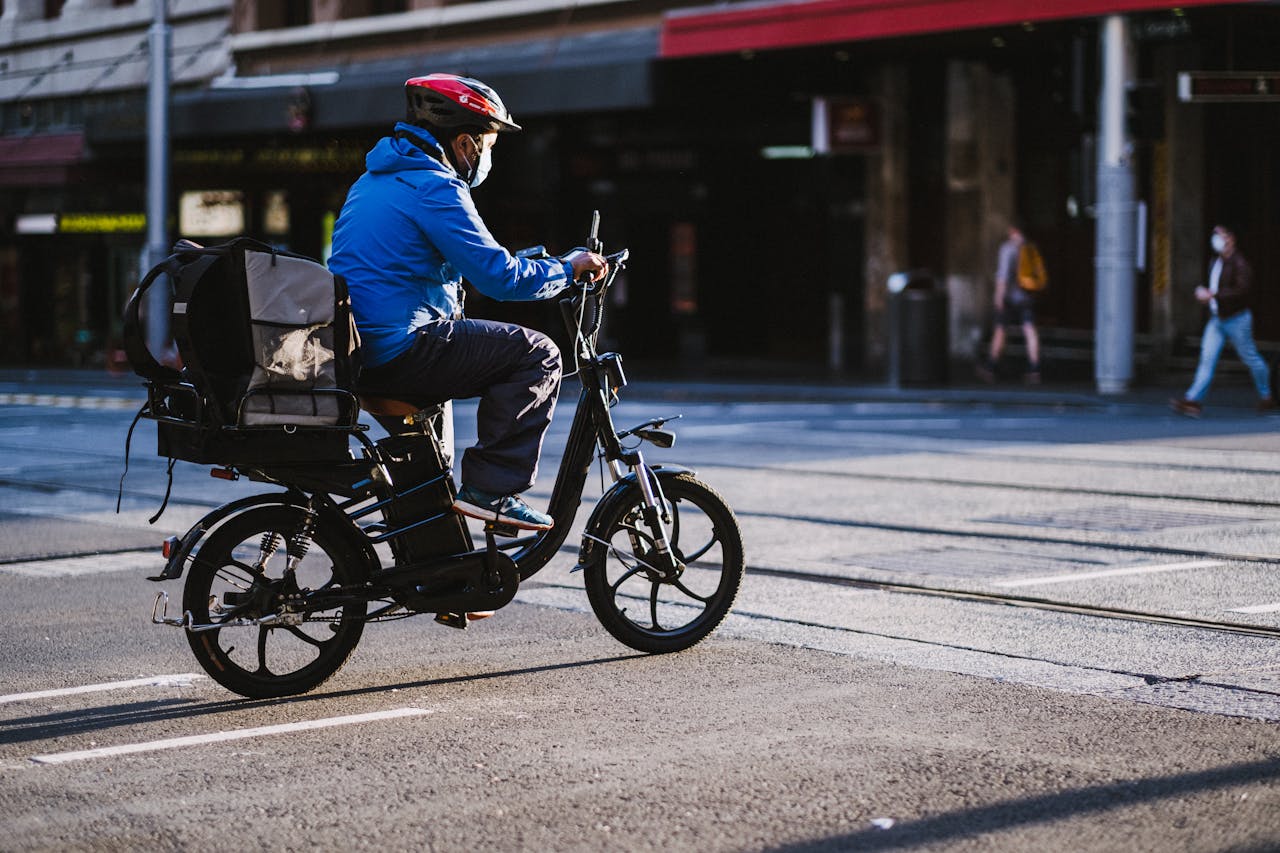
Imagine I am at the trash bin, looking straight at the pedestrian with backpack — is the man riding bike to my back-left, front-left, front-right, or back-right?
back-right

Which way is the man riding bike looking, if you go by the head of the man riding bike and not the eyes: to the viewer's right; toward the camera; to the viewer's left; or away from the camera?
to the viewer's right

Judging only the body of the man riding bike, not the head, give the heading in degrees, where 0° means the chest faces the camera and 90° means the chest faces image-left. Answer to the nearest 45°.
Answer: approximately 270°

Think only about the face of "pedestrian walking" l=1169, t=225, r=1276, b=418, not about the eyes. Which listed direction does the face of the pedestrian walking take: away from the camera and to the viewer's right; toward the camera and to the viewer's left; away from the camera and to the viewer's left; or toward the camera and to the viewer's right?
toward the camera and to the viewer's left

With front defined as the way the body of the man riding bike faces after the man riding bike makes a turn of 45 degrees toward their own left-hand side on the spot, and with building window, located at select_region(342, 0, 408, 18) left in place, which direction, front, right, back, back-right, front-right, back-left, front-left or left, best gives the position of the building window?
front-left

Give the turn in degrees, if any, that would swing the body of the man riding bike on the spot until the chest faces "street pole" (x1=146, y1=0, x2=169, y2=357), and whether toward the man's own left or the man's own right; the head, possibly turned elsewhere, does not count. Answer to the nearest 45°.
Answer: approximately 90° to the man's own left

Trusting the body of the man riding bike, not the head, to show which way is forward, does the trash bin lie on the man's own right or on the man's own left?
on the man's own left

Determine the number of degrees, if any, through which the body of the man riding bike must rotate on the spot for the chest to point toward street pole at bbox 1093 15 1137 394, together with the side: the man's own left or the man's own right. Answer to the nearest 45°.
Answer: approximately 45° to the man's own left
